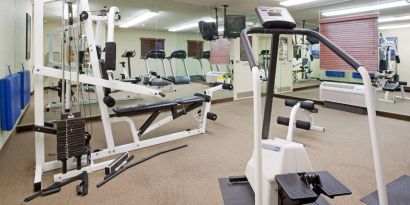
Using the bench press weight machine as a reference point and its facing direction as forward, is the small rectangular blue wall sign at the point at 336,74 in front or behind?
in front

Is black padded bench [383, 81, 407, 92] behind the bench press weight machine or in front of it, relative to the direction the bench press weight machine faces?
in front

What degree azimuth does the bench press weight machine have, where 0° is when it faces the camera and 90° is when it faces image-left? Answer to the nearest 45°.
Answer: approximately 225°

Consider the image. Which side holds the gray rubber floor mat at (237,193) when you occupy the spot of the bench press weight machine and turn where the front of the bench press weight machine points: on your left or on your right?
on your right

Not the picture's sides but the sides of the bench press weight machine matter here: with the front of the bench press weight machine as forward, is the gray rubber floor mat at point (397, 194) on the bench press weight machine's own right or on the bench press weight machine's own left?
on the bench press weight machine's own right
